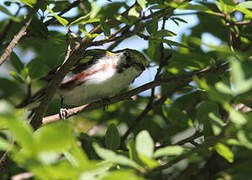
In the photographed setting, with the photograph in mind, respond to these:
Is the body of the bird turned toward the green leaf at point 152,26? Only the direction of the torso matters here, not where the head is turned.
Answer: no

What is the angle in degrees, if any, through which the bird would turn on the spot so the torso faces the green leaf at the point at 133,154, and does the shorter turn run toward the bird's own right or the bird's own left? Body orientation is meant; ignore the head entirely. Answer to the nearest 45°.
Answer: approximately 90° to the bird's own right

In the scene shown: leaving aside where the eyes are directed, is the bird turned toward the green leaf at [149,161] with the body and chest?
no

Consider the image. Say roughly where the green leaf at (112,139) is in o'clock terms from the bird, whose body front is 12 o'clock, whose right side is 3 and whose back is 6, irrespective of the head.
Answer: The green leaf is roughly at 3 o'clock from the bird.

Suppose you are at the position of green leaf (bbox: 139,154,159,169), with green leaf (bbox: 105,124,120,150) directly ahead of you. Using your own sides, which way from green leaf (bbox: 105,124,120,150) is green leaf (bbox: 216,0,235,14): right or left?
right

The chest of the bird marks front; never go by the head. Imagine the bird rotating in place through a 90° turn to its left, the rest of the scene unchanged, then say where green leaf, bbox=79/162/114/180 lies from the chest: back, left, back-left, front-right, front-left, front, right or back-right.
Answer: back

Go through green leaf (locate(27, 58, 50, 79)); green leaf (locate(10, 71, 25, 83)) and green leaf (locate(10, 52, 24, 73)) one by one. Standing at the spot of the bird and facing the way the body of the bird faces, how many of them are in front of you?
0

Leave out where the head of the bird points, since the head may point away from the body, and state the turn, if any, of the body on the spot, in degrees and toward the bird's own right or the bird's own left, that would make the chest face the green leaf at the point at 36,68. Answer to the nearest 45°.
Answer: approximately 135° to the bird's own right

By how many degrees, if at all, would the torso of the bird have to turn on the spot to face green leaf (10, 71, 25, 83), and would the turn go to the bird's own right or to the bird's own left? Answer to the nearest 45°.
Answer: approximately 135° to the bird's own right

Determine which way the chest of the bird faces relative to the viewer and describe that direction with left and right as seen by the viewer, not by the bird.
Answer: facing to the right of the viewer

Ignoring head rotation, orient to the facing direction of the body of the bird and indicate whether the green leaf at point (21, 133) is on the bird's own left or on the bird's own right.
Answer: on the bird's own right

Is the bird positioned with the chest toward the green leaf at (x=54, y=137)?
no
